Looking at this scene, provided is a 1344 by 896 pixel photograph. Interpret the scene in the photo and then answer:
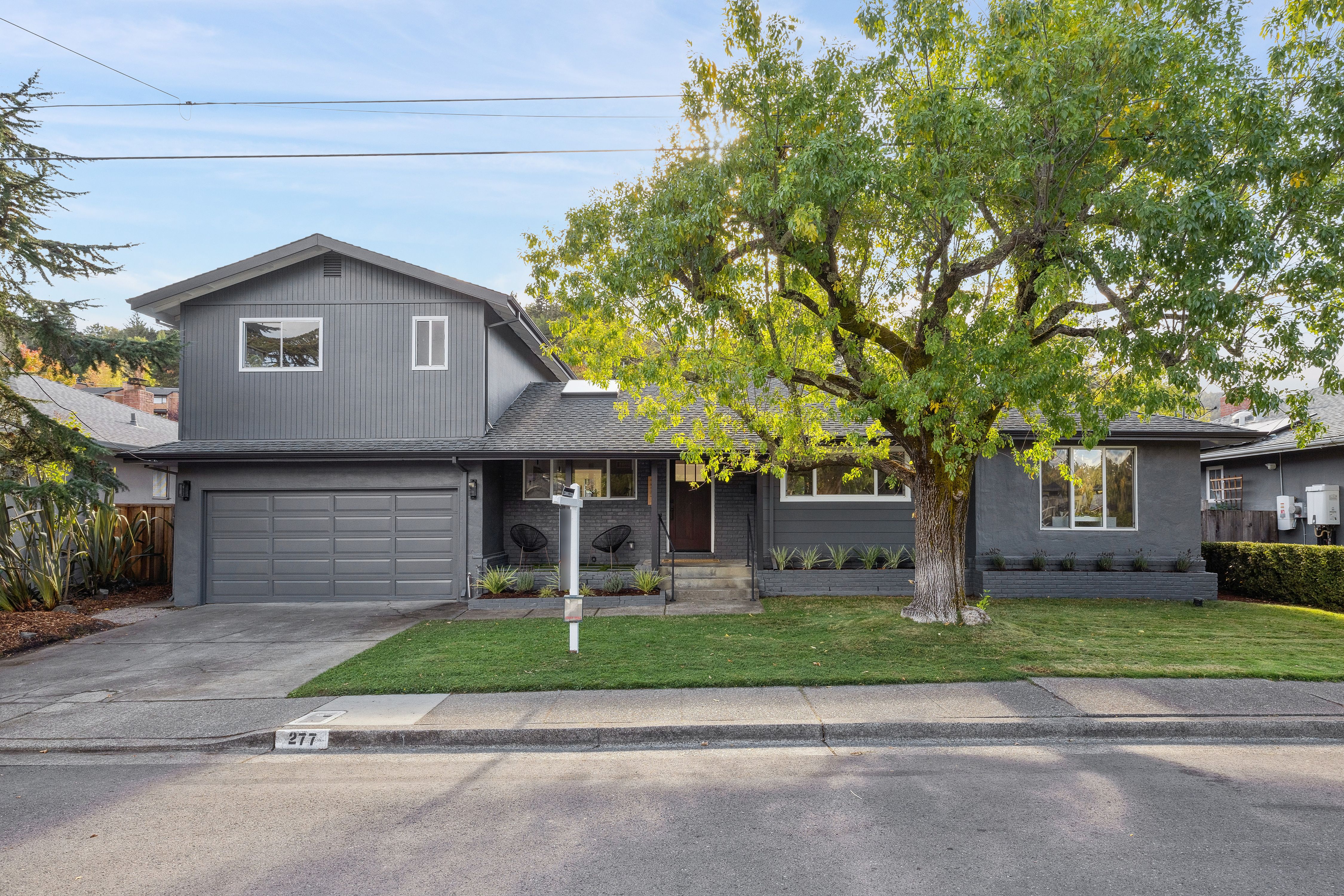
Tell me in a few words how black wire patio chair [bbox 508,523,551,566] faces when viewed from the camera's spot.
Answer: facing the viewer and to the right of the viewer

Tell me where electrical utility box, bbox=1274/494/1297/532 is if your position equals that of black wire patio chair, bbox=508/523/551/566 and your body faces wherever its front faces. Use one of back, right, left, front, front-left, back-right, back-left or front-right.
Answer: front-left

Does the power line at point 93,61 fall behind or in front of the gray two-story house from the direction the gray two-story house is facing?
in front

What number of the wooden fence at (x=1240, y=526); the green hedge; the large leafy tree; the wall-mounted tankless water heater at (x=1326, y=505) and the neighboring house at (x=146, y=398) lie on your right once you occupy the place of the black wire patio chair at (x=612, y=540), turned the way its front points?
1

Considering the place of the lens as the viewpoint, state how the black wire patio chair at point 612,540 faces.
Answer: facing the viewer and to the left of the viewer

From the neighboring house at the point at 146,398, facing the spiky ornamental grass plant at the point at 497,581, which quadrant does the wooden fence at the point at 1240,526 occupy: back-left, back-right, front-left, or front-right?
front-left

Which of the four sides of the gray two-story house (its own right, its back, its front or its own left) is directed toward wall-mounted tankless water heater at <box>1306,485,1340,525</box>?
left

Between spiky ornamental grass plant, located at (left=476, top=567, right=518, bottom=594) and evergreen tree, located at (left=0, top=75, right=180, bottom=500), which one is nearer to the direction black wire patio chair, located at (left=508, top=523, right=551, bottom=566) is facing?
the spiky ornamental grass plant

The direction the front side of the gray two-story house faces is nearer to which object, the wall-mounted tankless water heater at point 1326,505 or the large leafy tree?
the large leafy tree

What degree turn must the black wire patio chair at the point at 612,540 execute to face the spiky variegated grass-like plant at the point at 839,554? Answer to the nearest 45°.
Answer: approximately 135° to its left

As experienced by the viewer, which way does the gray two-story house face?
facing the viewer

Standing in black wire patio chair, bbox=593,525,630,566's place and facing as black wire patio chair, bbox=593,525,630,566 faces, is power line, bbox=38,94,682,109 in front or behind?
in front

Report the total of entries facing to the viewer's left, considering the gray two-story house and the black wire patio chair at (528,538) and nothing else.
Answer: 0
